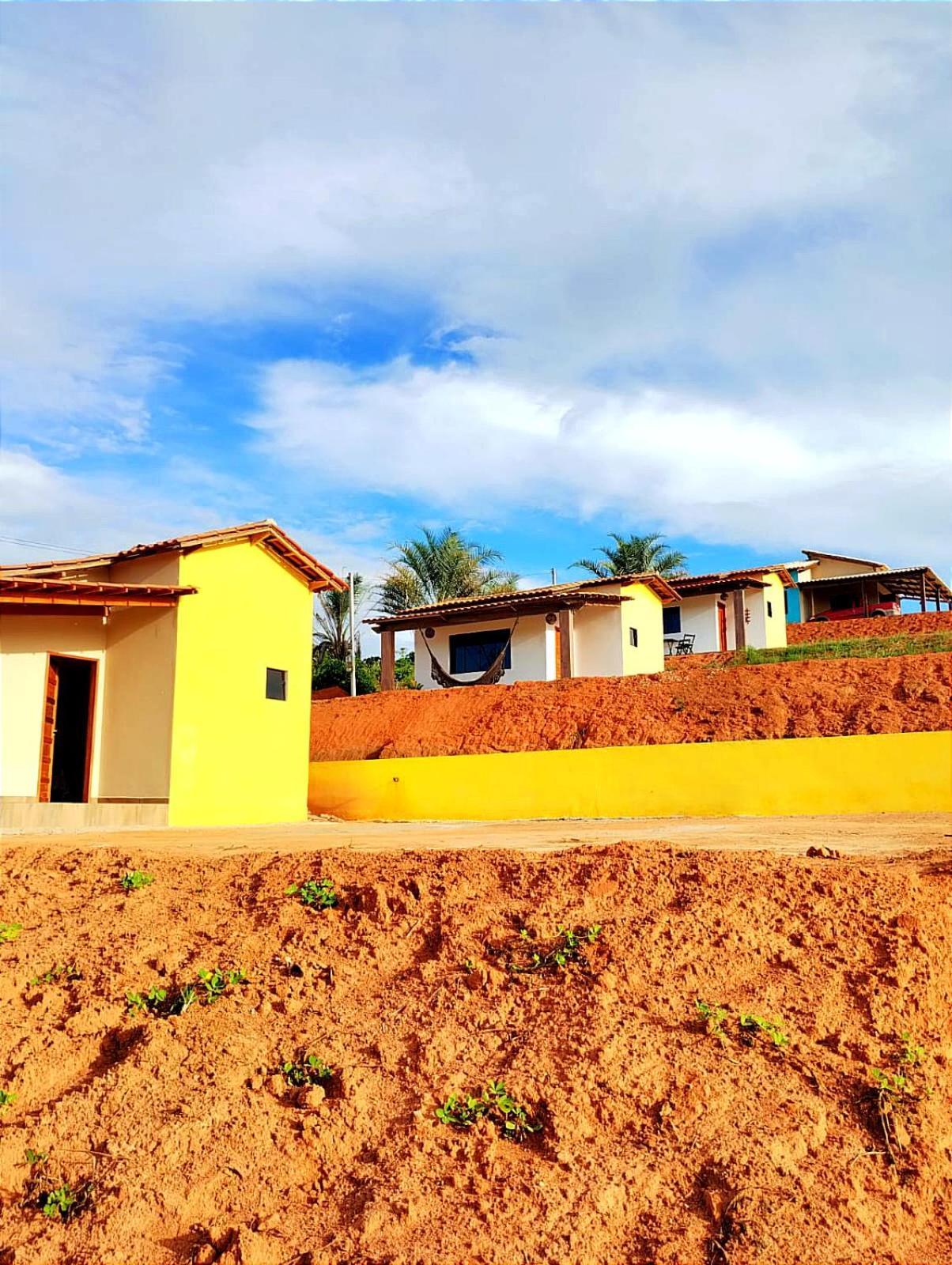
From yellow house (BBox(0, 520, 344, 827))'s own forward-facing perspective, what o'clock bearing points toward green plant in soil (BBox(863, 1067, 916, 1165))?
The green plant in soil is roughly at 10 o'clock from the yellow house.

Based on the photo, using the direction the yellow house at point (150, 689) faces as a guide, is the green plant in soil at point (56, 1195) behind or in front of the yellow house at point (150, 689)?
in front

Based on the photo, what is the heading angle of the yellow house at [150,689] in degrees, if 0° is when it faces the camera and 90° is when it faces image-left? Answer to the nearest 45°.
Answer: approximately 45°

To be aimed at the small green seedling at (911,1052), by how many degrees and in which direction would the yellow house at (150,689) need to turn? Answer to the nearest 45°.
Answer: approximately 45° to its left

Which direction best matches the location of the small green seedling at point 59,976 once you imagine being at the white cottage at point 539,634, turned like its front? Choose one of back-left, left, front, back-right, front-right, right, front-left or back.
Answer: front-left

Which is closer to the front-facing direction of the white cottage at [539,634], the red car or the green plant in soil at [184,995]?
the green plant in soil

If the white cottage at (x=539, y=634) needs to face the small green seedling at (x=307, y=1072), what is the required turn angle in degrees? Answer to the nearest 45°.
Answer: approximately 45° to its left

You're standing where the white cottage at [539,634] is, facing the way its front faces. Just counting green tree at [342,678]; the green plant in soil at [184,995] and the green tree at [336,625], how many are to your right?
2

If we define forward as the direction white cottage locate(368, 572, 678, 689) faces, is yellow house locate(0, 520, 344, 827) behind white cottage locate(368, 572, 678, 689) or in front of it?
in front

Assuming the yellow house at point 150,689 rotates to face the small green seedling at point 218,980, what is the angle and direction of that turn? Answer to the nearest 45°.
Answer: approximately 45° to its left

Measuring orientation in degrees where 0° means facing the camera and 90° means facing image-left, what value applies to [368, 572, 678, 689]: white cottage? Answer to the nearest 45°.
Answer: approximately 45°

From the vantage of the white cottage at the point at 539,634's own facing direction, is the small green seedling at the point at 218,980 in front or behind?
in front

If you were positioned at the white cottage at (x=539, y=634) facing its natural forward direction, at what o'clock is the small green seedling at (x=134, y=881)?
The small green seedling is roughly at 11 o'clock from the white cottage.

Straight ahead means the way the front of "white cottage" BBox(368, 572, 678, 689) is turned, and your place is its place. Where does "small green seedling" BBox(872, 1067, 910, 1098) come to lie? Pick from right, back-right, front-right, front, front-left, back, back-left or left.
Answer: front-left
